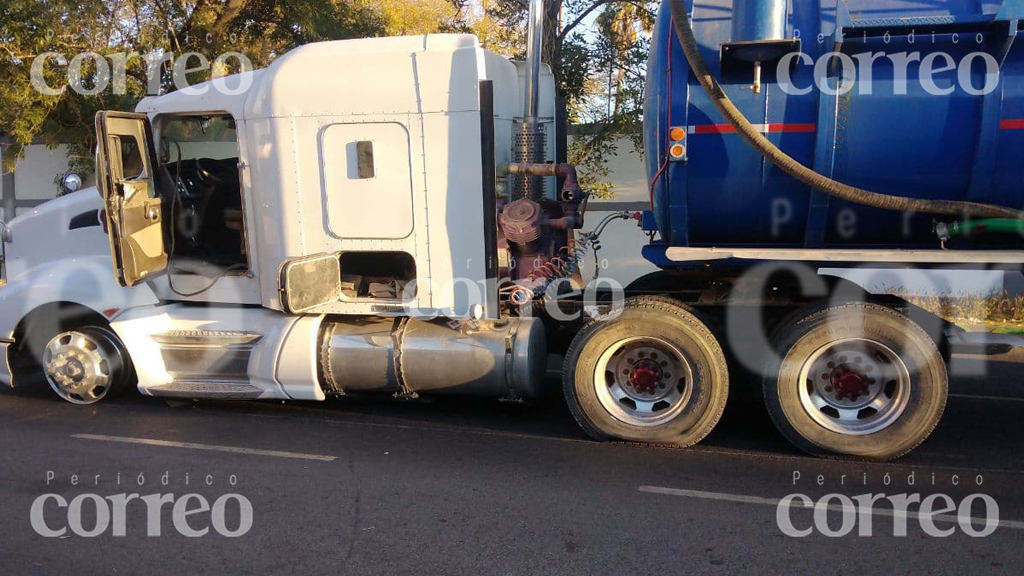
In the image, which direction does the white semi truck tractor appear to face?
to the viewer's left

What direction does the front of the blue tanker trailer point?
to the viewer's left
